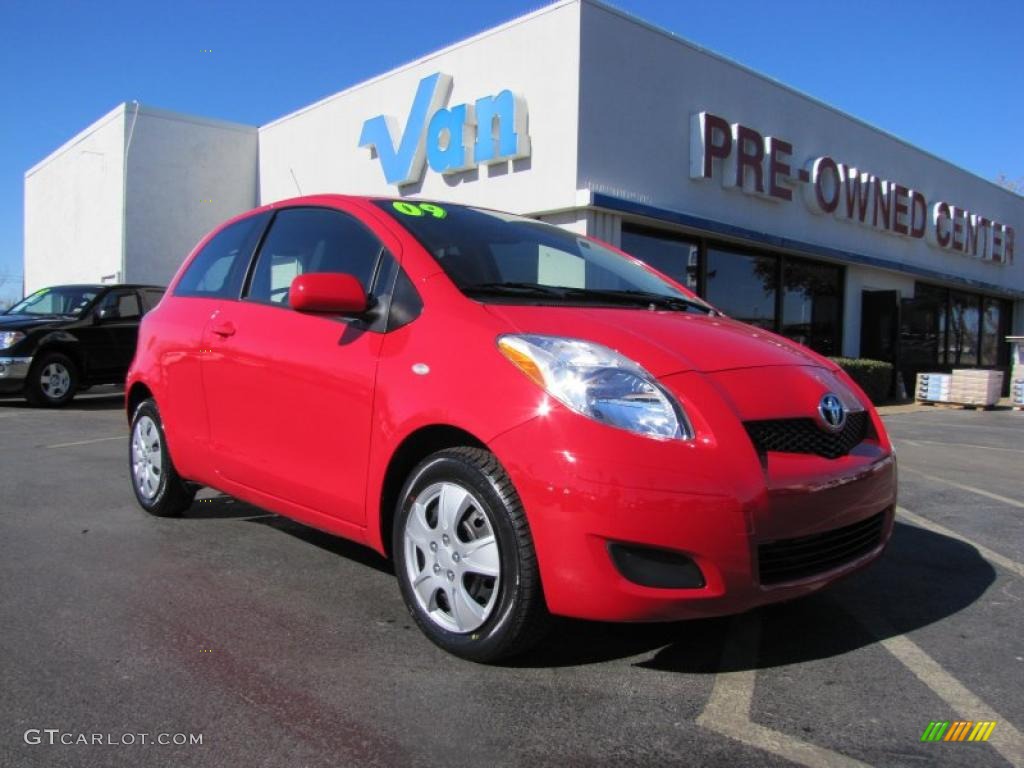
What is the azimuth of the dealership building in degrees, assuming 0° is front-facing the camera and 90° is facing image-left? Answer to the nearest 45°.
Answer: approximately 315°

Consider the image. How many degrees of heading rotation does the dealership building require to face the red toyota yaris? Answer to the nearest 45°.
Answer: approximately 45° to its right

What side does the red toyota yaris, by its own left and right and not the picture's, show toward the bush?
left

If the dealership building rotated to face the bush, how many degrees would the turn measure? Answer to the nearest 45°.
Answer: approximately 45° to its left

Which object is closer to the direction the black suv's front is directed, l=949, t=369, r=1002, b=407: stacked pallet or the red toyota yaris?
the red toyota yaris

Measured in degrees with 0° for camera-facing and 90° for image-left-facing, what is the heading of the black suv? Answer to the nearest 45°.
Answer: approximately 45°

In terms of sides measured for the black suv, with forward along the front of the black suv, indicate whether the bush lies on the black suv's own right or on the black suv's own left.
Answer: on the black suv's own left

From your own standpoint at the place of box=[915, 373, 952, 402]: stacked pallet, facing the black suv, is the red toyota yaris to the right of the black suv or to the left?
left

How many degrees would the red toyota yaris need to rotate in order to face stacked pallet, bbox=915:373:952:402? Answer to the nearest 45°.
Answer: approximately 90° to its left

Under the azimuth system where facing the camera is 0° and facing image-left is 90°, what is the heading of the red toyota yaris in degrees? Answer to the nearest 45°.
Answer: approximately 315°

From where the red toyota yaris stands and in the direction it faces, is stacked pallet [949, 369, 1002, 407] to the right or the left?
on its left
